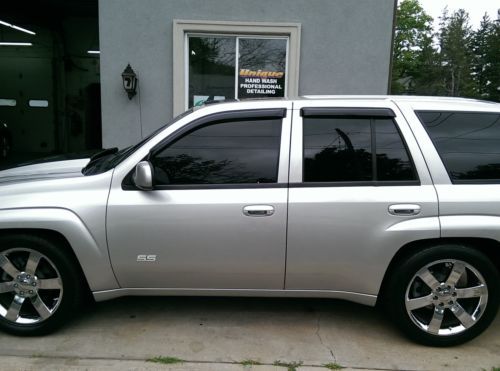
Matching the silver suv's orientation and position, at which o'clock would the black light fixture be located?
The black light fixture is roughly at 2 o'clock from the silver suv.

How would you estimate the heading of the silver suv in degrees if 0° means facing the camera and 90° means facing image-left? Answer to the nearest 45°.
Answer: approximately 90°
